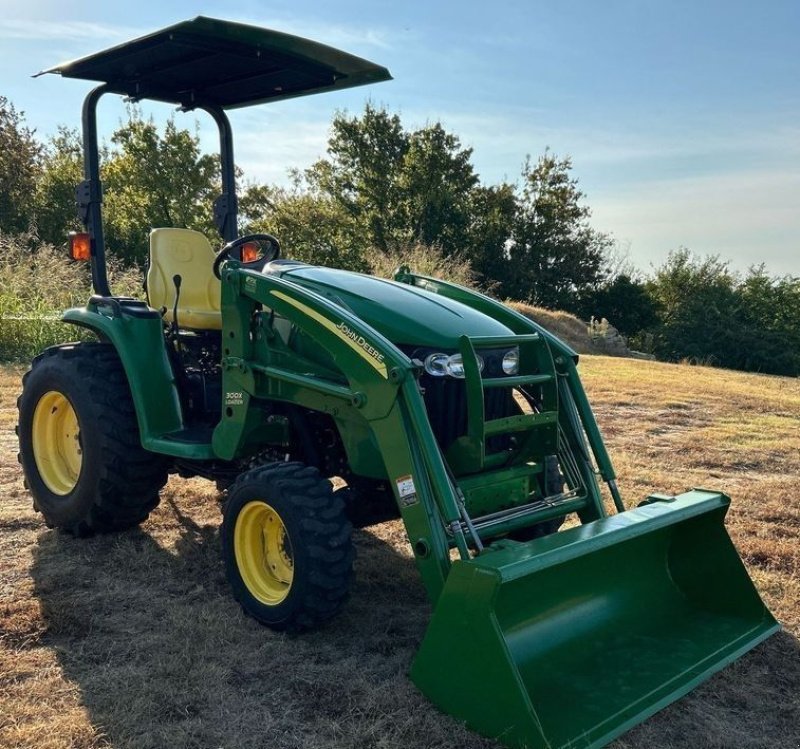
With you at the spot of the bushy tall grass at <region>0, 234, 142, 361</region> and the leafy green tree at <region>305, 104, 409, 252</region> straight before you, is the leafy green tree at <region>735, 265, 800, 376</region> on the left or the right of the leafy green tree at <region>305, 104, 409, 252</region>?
right

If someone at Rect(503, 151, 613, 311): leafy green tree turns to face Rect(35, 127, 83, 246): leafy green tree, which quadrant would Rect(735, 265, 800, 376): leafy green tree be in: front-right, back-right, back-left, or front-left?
back-left

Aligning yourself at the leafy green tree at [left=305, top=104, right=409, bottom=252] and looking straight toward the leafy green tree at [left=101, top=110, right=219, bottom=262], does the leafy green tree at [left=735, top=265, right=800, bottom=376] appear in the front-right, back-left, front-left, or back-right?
back-left

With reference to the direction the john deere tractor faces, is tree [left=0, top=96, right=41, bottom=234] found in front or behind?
behind

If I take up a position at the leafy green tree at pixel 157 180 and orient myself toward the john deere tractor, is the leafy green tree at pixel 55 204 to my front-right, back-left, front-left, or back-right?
front-right

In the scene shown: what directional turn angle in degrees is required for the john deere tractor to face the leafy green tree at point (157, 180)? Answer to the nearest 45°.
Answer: approximately 135° to its left

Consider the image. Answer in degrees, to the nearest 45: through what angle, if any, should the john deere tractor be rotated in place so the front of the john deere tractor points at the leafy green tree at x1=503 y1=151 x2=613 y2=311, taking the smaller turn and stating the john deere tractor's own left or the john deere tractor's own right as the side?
approximately 135° to the john deere tractor's own left

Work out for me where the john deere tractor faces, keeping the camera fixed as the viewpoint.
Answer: facing the viewer and to the right of the viewer

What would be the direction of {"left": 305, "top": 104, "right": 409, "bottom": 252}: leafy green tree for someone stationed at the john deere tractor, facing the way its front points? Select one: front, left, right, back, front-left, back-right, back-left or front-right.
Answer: back-left
